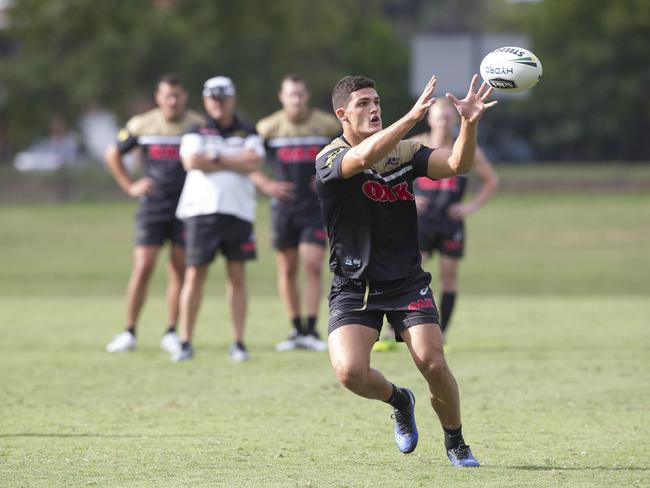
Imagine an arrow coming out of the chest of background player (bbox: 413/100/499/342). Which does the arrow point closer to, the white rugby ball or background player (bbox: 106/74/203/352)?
the white rugby ball

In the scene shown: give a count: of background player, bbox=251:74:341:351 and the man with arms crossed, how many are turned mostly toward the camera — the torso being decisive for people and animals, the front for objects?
2

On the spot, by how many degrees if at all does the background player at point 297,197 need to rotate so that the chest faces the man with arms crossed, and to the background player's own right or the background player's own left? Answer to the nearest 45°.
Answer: approximately 45° to the background player's own right

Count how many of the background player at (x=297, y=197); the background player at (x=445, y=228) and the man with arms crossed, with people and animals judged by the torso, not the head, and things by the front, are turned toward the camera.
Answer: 3

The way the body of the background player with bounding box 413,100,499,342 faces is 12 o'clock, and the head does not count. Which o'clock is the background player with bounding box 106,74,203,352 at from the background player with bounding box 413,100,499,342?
the background player with bounding box 106,74,203,352 is roughly at 3 o'clock from the background player with bounding box 413,100,499,342.

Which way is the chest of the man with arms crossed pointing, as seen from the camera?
toward the camera

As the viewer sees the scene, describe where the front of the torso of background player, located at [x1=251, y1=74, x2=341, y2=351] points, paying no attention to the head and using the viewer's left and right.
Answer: facing the viewer

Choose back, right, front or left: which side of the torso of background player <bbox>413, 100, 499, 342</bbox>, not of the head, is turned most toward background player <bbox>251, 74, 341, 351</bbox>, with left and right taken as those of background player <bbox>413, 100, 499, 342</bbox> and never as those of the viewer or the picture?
right

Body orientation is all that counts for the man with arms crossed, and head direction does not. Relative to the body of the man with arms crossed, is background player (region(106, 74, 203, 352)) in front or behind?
behind

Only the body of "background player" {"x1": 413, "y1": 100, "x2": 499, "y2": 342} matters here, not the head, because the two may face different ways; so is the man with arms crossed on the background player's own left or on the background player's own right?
on the background player's own right
